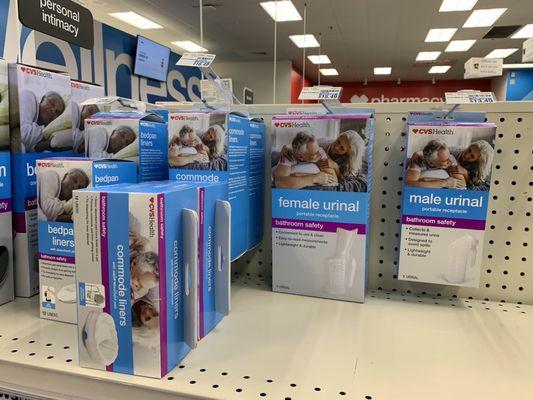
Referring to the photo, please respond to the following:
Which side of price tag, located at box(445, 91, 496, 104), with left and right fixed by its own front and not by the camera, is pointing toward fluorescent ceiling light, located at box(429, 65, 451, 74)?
back

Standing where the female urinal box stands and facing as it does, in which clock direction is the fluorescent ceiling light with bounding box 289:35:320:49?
The fluorescent ceiling light is roughly at 6 o'clock from the female urinal box.

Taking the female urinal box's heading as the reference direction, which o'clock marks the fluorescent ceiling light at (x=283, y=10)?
The fluorescent ceiling light is roughly at 6 o'clock from the female urinal box.

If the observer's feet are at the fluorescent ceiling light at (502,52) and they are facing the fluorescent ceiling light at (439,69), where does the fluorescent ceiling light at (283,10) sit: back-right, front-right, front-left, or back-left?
back-left

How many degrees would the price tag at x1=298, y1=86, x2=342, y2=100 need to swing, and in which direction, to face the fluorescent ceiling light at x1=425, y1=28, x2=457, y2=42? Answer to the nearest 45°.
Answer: approximately 180°

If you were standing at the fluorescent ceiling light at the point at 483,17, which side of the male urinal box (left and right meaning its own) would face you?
back

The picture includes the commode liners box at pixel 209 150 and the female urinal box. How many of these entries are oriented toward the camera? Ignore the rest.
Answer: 2

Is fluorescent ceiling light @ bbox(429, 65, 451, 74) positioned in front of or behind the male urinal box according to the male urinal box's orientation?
behind

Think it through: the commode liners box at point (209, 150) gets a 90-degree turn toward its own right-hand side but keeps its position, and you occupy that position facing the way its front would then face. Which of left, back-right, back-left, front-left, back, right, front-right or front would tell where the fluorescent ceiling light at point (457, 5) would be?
back-right

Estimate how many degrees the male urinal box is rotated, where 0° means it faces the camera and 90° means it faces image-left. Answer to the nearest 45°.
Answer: approximately 0°

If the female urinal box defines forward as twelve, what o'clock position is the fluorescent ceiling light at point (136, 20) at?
The fluorescent ceiling light is roughly at 5 o'clock from the female urinal box.
